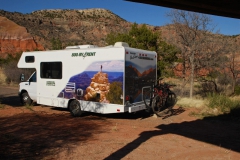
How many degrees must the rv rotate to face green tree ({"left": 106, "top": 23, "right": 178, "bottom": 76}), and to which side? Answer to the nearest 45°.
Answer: approximately 90° to its right

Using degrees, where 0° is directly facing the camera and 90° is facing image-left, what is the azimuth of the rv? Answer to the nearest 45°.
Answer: approximately 135°
